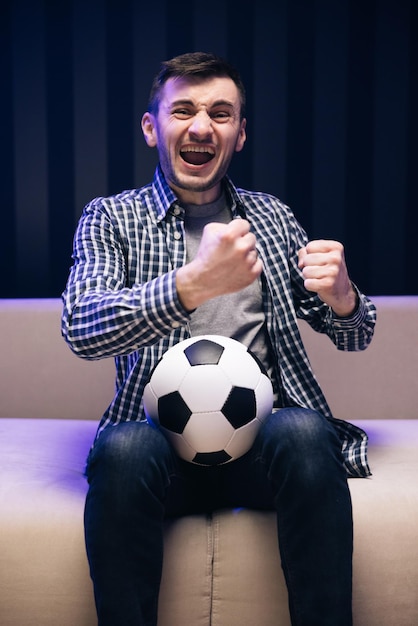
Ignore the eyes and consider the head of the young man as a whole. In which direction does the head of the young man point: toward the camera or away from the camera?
toward the camera

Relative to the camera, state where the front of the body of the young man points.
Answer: toward the camera

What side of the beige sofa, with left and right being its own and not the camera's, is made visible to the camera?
front
